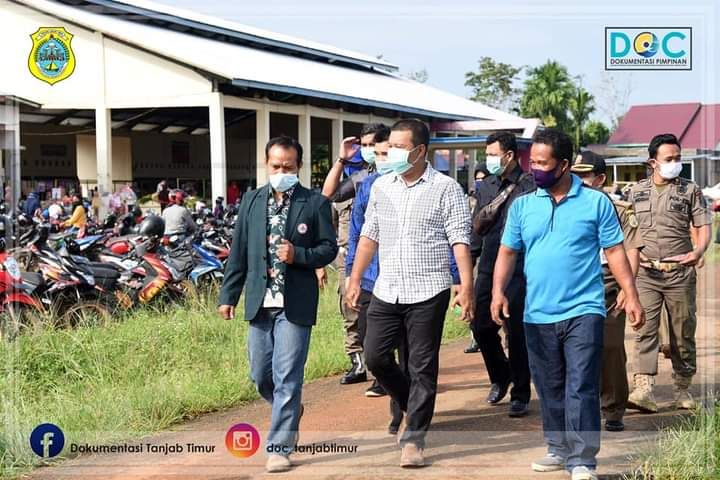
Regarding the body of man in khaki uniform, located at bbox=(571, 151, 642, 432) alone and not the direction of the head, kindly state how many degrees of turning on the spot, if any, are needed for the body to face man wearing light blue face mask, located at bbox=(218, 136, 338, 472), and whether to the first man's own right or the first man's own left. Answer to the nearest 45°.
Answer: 0° — they already face them

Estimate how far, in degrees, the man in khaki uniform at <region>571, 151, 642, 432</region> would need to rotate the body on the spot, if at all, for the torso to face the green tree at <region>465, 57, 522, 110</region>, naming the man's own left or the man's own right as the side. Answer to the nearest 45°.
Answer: approximately 135° to the man's own right

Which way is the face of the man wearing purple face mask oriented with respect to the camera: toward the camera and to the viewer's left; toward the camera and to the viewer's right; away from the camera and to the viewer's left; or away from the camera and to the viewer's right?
toward the camera and to the viewer's left

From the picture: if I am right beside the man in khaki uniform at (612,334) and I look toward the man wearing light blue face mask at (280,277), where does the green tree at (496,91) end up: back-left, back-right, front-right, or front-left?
back-right

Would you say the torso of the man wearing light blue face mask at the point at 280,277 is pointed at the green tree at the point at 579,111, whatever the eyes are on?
no

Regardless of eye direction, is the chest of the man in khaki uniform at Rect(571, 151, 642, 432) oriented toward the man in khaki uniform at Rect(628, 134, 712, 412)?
no

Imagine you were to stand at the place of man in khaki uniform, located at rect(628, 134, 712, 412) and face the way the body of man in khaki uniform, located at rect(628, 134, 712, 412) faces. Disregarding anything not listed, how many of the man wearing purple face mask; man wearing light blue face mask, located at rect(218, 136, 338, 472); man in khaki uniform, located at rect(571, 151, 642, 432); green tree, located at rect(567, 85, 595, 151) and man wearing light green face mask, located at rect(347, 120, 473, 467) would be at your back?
1

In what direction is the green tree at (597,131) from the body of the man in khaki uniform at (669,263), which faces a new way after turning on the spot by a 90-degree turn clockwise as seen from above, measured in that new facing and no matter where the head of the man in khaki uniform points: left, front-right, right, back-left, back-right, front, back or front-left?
right

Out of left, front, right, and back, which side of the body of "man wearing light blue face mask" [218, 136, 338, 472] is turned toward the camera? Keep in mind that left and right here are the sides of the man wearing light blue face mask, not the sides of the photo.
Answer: front

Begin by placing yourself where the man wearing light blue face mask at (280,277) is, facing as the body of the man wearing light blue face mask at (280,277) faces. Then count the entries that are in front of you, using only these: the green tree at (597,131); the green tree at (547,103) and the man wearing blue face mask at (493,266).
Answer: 0

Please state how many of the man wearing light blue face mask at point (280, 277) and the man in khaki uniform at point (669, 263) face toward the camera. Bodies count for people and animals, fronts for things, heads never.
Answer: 2

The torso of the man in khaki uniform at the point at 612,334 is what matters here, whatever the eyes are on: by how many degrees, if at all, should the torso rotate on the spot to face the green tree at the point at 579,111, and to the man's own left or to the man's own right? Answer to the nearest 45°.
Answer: approximately 135° to the man's own right

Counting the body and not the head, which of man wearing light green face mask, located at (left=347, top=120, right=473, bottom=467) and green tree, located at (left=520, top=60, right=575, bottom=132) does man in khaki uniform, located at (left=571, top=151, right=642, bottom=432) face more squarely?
the man wearing light green face mask

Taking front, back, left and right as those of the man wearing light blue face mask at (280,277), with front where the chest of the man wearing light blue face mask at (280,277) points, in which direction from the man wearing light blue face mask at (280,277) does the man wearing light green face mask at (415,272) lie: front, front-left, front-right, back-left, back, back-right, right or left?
left

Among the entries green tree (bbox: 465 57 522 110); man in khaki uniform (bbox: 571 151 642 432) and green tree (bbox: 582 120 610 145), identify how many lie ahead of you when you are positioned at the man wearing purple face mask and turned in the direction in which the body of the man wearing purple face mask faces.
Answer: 0

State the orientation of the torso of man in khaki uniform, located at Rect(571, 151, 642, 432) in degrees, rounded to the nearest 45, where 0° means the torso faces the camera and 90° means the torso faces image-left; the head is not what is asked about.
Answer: approximately 45°

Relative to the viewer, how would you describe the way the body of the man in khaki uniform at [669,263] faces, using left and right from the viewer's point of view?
facing the viewer

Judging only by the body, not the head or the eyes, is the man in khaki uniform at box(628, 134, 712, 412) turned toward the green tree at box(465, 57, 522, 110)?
no

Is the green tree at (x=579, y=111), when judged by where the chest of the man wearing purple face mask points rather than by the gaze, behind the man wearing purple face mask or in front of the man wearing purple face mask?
behind
